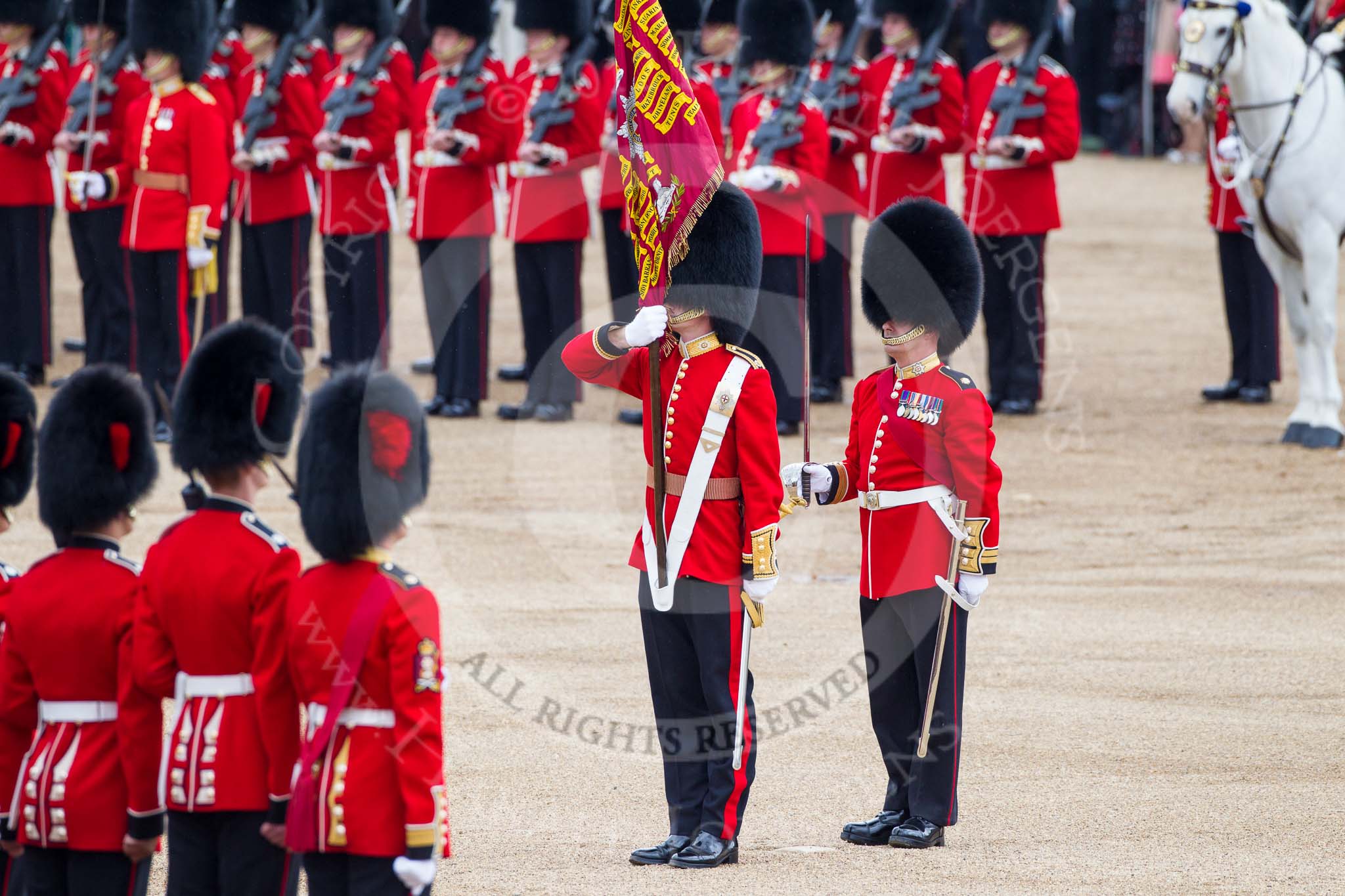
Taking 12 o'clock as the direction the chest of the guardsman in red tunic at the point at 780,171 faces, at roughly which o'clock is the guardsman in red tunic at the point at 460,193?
the guardsman in red tunic at the point at 460,193 is roughly at 2 o'clock from the guardsman in red tunic at the point at 780,171.

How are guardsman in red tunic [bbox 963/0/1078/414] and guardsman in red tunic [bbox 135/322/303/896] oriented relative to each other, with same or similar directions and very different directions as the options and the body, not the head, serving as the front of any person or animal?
very different directions

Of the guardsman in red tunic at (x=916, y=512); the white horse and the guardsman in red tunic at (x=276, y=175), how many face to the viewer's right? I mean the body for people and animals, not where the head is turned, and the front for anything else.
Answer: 0

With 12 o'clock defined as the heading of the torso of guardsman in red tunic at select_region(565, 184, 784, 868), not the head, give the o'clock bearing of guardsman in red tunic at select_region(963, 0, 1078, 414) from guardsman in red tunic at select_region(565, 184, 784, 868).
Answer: guardsman in red tunic at select_region(963, 0, 1078, 414) is roughly at 5 o'clock from guardsman in red tunic at select_region(565, 184, 784, 868).

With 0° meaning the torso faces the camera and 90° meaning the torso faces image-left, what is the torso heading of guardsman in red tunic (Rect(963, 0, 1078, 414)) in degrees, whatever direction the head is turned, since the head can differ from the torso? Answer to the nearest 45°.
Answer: approximately 45°

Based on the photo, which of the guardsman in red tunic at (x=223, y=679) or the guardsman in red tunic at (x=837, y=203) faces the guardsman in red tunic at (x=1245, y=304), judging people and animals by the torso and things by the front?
the guardsman in red tunic at (x=223, y=679)

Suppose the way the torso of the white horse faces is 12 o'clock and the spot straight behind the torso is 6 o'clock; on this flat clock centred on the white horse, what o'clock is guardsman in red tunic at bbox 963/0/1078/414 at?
The guardsman in red tunic is roughly at 2 o'clock from the white horse.

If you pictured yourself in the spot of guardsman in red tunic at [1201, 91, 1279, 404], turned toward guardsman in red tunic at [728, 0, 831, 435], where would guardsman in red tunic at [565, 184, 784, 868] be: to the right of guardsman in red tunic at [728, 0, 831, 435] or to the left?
left

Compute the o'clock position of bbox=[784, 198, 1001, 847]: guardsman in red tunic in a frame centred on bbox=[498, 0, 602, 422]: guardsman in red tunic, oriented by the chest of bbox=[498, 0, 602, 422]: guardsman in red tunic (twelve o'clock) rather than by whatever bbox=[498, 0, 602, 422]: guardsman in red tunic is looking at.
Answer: bbox=[784, 198, 1001, 847]: guardsman in red tunic is roughly at 10 o'clock from bbox=[498, 0, 602, 422]: guardsman in red tunic.

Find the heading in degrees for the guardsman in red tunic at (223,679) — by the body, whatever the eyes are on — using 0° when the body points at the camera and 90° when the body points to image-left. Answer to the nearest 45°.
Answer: approximately 225°

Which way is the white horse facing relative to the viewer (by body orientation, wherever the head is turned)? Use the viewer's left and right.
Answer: facing the viewer and to the left of the viewer

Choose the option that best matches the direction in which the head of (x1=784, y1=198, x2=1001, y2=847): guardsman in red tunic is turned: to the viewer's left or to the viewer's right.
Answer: to the viewer's left
